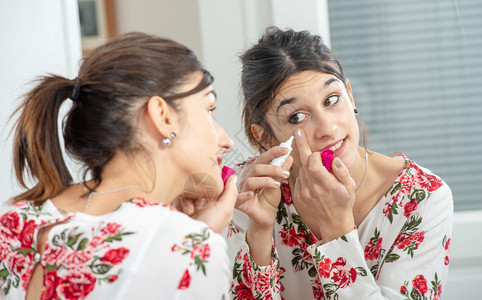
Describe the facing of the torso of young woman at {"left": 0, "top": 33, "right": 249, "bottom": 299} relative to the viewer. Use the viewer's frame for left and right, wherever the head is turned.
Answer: facing away from the viewer and to the right of the viewer

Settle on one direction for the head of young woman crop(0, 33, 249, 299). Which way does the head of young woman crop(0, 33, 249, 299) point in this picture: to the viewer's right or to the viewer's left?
to the viewer's right
